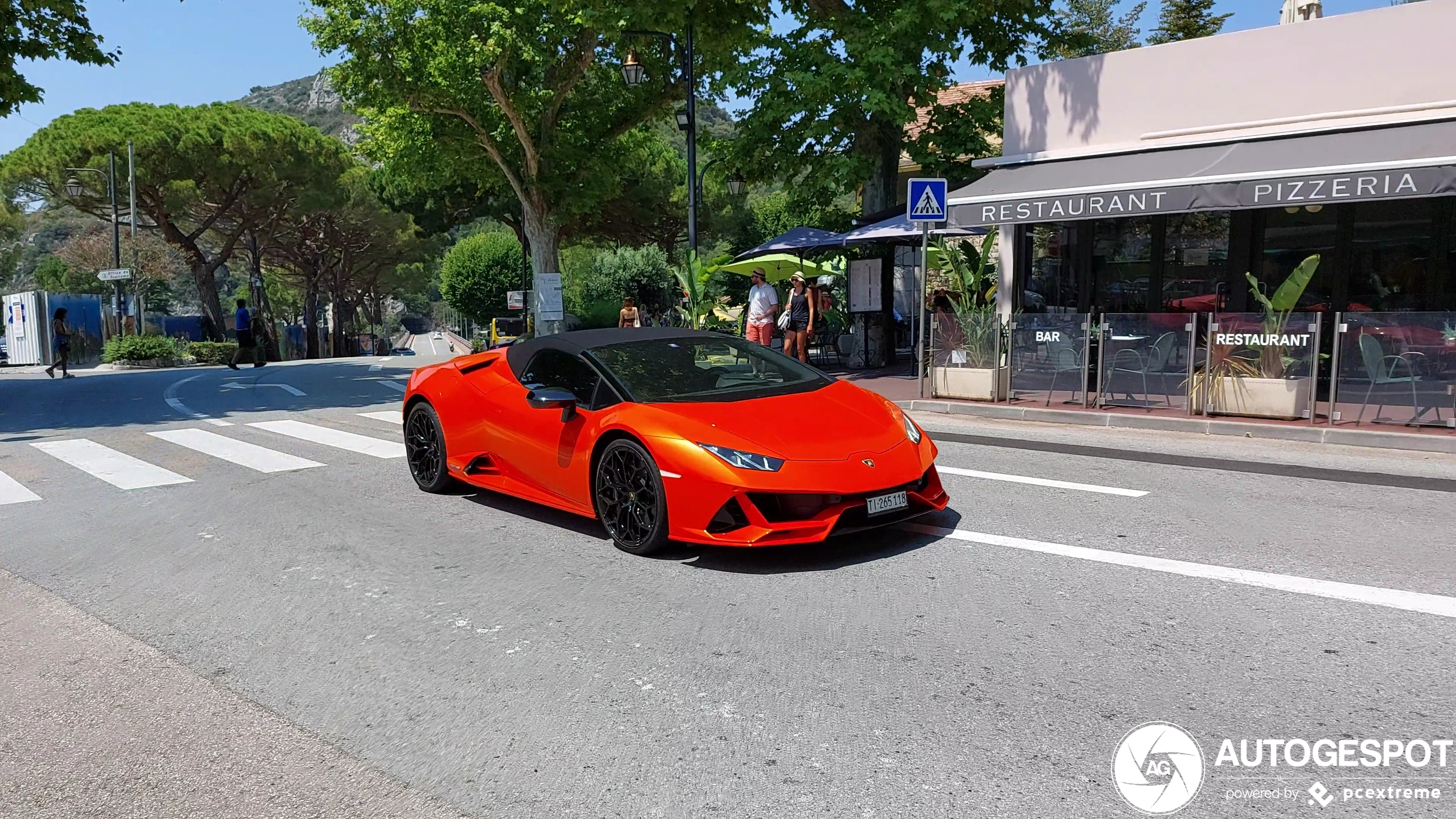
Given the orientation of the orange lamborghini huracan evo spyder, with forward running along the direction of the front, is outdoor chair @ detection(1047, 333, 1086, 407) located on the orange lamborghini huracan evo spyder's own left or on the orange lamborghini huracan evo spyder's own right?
on the orange lamborghini huracan evo spyder's own left

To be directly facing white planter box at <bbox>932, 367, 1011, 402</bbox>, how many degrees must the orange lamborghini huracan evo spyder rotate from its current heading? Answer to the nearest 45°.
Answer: approximately 90° to its left

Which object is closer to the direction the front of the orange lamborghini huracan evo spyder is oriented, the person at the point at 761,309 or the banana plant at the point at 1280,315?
the banana plant

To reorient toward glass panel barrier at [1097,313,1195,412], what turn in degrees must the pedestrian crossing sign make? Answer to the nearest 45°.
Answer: approximately 90° to its left

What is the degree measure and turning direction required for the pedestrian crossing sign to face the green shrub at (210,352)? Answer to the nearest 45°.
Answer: approximately 135° to its right

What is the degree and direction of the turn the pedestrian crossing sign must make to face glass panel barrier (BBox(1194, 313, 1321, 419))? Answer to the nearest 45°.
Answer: approximately 90° to its left

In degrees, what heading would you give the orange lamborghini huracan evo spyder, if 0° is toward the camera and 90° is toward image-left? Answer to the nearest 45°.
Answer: approximately 315°

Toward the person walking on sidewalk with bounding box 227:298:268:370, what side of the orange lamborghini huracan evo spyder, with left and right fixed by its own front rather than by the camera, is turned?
back

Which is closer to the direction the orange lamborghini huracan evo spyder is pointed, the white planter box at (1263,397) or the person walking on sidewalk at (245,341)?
the white planter box

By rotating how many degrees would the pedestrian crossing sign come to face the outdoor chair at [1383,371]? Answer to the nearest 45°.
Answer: approximately 45° to its left

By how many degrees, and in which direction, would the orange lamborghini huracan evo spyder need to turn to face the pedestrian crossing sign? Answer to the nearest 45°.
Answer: approximately 90° to its left

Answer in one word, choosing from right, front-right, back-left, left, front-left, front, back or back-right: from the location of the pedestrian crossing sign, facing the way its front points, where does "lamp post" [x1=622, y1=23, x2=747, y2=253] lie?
back-right
